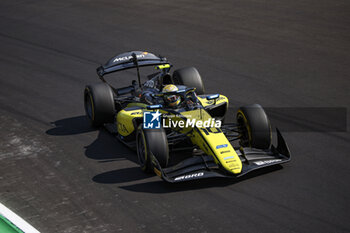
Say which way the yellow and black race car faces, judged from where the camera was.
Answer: facing the viewer and to the right of the viewer
